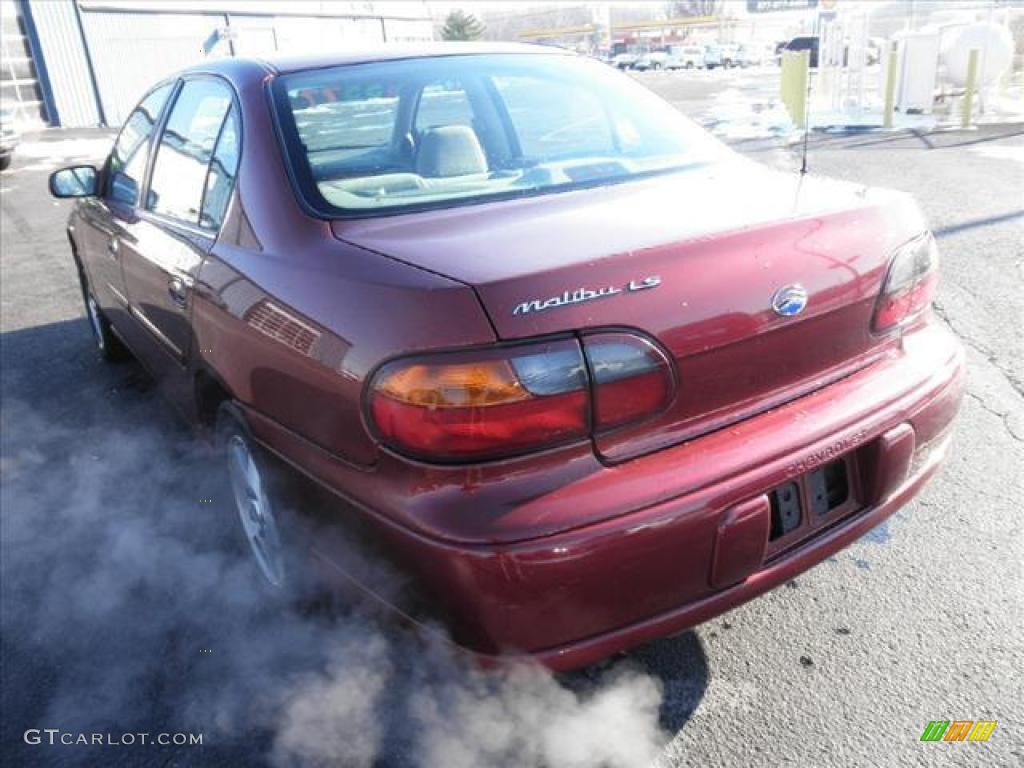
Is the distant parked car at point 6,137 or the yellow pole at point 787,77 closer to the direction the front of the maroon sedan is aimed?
the distant parked car

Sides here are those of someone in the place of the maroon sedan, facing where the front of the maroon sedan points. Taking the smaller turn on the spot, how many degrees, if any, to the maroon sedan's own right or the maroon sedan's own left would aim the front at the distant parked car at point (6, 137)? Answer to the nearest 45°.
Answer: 0° — it already faces it

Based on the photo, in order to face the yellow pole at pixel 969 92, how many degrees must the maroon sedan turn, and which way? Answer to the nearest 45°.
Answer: approximately 90° to its right

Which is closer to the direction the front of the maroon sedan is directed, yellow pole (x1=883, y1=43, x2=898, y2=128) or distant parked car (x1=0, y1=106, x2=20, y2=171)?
the distant parked car

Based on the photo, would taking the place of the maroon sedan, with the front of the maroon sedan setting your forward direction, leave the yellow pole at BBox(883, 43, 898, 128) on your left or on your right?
on your right

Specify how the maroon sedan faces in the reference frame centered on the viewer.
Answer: facing away from the viewer and to the left of the viewer

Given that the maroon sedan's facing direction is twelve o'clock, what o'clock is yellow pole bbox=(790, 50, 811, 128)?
The yellow pole is roughly at 2 o'clock from the maroon sedan.

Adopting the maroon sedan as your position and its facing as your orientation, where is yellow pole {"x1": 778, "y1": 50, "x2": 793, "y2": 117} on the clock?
The yellow pole is roughly at 2 o'clock from the maroon sedan.

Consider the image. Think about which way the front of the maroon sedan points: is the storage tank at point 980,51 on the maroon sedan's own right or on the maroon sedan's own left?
on the maroon sedan's own right
